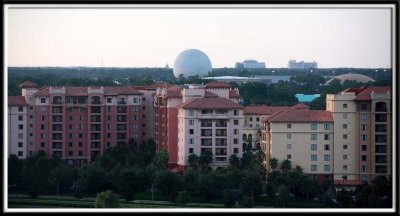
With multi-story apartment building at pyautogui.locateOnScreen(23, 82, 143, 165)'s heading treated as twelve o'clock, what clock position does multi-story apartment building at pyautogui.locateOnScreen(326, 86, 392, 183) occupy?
multi-story apartment building at pyautogui.locateOnScreen(326, 86, 392, 183) is roughly at 10 o'clock from multi-story apartment building at pyautogui.locateOnScreen(23, 82, 143, 165).

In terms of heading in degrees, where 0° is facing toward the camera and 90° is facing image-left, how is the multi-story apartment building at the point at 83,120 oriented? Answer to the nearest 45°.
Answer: approximately 0°

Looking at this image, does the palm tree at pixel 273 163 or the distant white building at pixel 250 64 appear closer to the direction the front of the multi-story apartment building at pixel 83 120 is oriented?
the palm tree

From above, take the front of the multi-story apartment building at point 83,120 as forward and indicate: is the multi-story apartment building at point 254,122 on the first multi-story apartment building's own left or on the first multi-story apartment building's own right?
on the first multi-story apartment building's own left

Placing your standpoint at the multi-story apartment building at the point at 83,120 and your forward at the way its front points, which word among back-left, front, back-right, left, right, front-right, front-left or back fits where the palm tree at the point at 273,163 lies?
front-left

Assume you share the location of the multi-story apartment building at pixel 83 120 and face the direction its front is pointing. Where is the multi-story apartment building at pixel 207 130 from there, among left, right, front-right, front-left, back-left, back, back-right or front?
front-left
